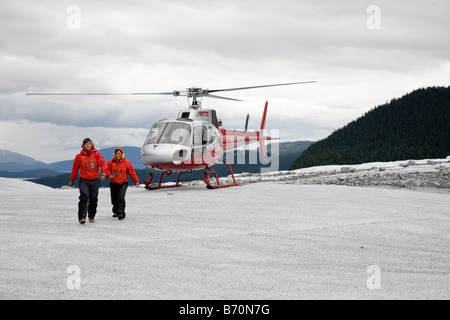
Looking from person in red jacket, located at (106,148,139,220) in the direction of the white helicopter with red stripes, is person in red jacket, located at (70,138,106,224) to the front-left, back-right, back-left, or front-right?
back-left

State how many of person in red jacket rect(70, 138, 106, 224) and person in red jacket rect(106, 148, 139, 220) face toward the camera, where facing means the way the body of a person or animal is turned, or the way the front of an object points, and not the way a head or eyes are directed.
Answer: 2

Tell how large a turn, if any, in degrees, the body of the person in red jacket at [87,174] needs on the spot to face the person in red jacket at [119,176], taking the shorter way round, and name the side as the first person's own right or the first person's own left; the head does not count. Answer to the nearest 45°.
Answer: approximately 135° to the first person's own left

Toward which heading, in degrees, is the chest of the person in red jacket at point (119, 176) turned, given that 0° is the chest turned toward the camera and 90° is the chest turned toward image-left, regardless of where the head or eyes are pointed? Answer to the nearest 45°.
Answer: approximately 0°

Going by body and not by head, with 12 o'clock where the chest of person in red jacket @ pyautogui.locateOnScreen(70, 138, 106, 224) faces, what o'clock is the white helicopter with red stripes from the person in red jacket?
The white helicopter with red stripes is roughly at 7 o'clock from the person in red jacket.

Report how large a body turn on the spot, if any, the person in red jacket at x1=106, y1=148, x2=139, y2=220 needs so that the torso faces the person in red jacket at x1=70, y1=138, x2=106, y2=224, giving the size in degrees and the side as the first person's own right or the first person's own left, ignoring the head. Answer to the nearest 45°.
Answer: approximately 45° to the first person's own right
